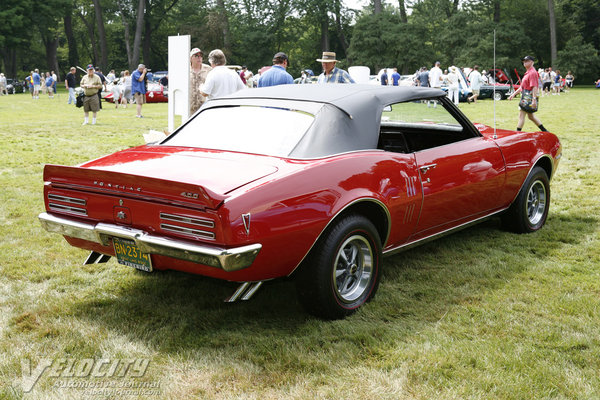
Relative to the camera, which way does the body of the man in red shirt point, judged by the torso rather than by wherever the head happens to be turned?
to the viewer's left

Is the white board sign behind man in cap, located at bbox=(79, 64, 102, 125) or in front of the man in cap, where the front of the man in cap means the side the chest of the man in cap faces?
in front

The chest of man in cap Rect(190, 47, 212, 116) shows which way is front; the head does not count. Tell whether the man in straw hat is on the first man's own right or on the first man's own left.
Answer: on the first man's own left

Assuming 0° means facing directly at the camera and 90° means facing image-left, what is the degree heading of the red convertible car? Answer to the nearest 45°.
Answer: approximately 225°

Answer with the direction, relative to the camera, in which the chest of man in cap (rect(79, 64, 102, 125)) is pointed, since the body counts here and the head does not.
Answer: toward the camera
